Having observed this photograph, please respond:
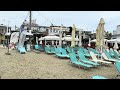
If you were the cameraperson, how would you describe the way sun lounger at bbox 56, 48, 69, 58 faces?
facing the viewer and to the right of the viewer
